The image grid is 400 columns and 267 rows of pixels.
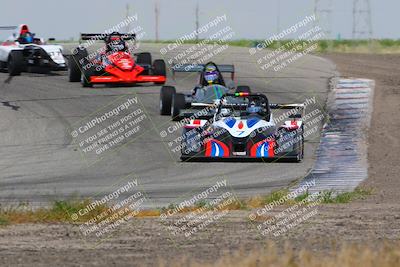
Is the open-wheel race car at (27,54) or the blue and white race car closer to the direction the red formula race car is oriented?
the blue and white race car

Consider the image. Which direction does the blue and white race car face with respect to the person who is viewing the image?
facing the viewer

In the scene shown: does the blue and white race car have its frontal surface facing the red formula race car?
no

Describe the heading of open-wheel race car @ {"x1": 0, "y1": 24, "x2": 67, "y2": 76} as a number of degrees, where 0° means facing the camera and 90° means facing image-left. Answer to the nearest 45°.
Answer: approximately 315°

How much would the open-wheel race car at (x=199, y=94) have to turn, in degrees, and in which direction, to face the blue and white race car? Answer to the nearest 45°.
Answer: approximately 45° to its right

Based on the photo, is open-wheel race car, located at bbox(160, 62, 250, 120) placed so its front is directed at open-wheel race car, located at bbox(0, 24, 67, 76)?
no

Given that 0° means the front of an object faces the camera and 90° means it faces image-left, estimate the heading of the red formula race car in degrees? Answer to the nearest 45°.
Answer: approximately 315°

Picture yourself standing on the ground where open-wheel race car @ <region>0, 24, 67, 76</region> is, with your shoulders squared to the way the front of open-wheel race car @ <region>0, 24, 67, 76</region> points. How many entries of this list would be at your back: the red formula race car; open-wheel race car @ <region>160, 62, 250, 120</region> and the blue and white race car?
0

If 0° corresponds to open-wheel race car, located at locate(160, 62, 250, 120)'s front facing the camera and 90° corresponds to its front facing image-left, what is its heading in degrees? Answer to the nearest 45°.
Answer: approximately 315°

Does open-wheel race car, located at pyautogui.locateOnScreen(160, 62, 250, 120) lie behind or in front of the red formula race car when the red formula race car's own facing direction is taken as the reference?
in front

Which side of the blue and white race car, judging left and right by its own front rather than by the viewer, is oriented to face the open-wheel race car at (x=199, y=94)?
back

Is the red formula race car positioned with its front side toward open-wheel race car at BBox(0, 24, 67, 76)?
no

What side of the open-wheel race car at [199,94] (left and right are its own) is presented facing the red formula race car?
back

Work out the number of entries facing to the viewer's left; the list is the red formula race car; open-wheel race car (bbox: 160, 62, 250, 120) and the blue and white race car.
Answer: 0

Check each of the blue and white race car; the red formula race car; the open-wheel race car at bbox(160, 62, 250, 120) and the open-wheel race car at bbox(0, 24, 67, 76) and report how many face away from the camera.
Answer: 0

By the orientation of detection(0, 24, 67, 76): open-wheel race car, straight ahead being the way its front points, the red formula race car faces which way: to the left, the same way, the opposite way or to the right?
the same way
